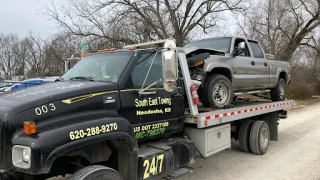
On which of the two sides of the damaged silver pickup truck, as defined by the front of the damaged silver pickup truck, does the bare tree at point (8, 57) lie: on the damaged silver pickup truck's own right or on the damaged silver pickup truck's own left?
on the damaged silver pickup truck's own right

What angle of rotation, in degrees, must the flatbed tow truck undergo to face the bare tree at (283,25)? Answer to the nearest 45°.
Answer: approximately 180°

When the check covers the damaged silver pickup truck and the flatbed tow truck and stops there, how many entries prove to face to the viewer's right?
0

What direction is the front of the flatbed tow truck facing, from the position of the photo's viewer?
facing the viewer and to the left of the viewer

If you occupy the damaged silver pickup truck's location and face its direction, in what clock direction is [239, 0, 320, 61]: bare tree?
The bare tree is roughly at 5 o'clock from the damaged silver pickup truck.

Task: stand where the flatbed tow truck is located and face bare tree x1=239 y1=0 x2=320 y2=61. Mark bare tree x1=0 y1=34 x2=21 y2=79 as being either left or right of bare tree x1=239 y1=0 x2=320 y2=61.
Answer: left

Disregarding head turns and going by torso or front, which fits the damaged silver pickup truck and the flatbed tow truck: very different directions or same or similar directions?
same or similar directions
